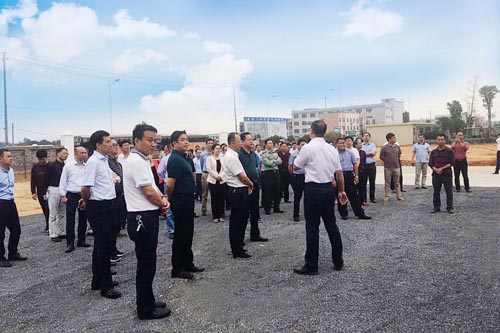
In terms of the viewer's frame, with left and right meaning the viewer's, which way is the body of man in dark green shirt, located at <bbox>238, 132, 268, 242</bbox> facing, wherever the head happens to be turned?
facing the viewer and to the right of the viewer

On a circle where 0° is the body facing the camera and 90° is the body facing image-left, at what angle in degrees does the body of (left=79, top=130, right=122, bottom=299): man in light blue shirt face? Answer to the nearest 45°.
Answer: approximately 270°

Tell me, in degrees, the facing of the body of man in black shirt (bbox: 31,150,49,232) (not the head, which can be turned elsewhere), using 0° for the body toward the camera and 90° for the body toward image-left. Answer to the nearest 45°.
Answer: approximately 315°

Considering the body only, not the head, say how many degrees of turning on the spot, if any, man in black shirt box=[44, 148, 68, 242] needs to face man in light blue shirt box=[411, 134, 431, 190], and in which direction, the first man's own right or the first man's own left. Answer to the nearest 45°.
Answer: approximately 45° to the first man's own left

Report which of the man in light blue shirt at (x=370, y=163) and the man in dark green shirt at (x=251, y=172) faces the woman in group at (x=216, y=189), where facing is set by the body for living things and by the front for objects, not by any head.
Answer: the man in light blue shirt

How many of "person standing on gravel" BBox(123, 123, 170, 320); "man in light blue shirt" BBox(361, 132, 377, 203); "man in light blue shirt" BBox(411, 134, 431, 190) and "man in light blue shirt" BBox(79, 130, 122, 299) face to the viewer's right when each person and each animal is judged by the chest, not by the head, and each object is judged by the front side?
2

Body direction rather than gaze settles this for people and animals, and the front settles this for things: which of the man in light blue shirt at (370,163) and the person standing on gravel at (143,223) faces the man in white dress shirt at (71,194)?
the man in light blue shirt

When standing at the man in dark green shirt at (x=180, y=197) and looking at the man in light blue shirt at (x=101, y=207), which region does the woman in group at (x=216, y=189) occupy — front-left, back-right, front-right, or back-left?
back-right

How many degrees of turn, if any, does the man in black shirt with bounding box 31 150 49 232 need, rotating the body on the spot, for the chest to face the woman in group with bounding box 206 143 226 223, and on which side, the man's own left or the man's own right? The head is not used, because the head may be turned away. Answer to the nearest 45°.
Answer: approximately 45° to the man's own left

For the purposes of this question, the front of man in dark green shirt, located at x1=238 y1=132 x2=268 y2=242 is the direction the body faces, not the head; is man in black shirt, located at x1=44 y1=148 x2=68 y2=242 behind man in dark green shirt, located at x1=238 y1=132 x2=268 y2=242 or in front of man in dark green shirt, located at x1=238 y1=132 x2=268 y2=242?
behind

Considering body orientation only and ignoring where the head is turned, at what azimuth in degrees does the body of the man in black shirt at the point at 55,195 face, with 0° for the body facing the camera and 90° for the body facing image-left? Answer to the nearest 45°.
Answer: approximately 315°

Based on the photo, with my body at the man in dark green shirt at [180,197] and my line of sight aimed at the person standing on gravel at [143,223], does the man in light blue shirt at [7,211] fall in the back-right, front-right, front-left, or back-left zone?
back-right

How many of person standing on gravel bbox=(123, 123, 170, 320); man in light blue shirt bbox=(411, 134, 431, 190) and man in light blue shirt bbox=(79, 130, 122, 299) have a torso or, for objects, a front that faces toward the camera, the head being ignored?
1

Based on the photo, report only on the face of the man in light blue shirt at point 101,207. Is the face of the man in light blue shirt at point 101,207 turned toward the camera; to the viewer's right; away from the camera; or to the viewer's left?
to the viewer's right

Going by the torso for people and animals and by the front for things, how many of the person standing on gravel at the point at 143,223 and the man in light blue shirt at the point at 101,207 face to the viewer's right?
2

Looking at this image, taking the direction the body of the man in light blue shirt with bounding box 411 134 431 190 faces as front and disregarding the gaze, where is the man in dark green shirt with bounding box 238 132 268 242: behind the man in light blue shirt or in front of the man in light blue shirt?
in front
